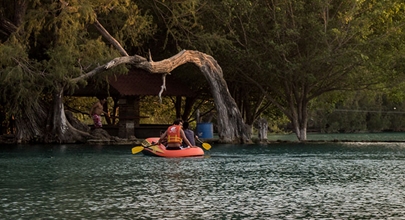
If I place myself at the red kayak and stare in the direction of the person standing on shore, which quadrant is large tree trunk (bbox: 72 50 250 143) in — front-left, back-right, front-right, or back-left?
front-right

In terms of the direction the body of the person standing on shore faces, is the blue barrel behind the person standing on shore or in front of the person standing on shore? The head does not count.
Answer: in front

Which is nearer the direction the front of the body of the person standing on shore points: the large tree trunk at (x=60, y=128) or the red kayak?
the red kayak
